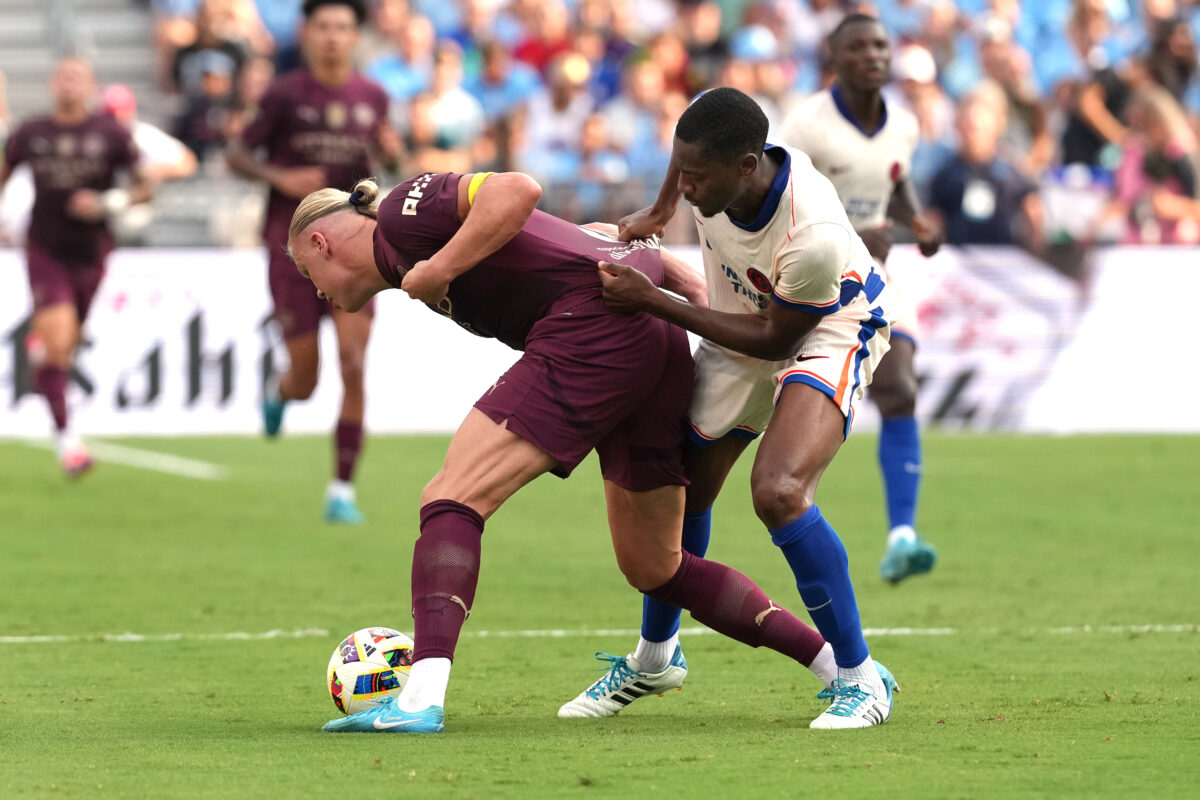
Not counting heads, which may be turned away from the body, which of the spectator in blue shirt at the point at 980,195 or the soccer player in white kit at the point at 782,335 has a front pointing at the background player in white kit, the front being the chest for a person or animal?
the spectator in blue shirt

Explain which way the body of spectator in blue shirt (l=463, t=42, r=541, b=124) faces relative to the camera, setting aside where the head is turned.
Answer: toward the camera

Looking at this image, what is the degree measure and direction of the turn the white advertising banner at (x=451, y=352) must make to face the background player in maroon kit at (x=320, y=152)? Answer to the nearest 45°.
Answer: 0° — it already faces them

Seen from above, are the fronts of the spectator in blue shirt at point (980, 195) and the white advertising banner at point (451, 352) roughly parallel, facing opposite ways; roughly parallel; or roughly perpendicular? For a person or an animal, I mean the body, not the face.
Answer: roughly parallel

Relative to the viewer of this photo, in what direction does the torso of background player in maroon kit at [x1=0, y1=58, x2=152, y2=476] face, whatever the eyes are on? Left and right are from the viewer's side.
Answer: facing the viewer

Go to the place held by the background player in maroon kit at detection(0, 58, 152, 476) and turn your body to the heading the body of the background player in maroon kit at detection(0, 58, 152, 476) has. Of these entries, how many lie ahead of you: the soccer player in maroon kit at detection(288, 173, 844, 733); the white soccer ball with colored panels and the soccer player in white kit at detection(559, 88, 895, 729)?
3

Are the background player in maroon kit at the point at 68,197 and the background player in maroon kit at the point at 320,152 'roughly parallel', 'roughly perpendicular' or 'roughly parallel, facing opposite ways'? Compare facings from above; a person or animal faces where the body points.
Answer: roughly parallel

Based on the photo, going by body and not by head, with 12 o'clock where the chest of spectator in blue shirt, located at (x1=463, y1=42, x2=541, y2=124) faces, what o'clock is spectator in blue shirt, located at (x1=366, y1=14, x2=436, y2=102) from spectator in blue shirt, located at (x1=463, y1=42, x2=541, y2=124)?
spectator in blue shirt, located at (x1=366, y1=14, x2=436, y2=102) is roughly at 3 o'clock from spectator in blue shirt, located at (x1=463, y1=42, x2=541, y2=124).

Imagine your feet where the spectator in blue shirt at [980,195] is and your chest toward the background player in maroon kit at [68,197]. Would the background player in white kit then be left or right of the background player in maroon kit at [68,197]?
left

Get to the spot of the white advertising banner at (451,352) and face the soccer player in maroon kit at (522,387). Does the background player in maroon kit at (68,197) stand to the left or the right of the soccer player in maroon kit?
right

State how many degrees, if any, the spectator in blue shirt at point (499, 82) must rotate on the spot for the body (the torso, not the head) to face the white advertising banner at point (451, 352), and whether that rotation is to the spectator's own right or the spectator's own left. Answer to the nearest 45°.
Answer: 0° — they already face it

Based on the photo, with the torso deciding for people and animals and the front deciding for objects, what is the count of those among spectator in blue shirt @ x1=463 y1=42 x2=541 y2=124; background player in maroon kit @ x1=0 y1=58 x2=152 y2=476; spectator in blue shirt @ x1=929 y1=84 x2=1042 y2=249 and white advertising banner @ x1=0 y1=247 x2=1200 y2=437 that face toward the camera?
4

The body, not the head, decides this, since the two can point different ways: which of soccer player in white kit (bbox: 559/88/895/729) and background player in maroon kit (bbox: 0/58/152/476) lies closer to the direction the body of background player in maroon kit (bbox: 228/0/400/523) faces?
the soccer player in white kit
